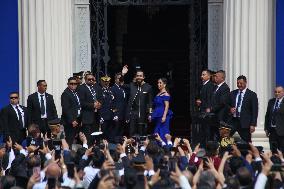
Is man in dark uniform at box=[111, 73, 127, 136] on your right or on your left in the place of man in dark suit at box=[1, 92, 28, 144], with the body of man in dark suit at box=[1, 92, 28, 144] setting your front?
on your left

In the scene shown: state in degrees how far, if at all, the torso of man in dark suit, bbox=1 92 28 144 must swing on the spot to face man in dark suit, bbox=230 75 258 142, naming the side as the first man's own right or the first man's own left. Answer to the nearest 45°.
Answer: approximately 45° to the first man's own left

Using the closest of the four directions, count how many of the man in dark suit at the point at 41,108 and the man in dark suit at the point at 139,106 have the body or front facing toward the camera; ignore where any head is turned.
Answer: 2

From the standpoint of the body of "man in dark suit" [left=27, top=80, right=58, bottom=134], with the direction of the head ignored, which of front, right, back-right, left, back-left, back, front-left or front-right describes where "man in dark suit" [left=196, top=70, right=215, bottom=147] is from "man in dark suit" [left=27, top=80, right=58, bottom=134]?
left

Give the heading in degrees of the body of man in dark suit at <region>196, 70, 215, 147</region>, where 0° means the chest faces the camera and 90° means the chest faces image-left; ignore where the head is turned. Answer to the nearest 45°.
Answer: approximately 45°

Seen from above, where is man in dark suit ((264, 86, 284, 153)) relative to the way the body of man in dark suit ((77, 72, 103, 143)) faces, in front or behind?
in front

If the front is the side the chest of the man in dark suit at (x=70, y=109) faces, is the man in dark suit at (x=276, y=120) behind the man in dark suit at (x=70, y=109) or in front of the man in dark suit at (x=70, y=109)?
in front
